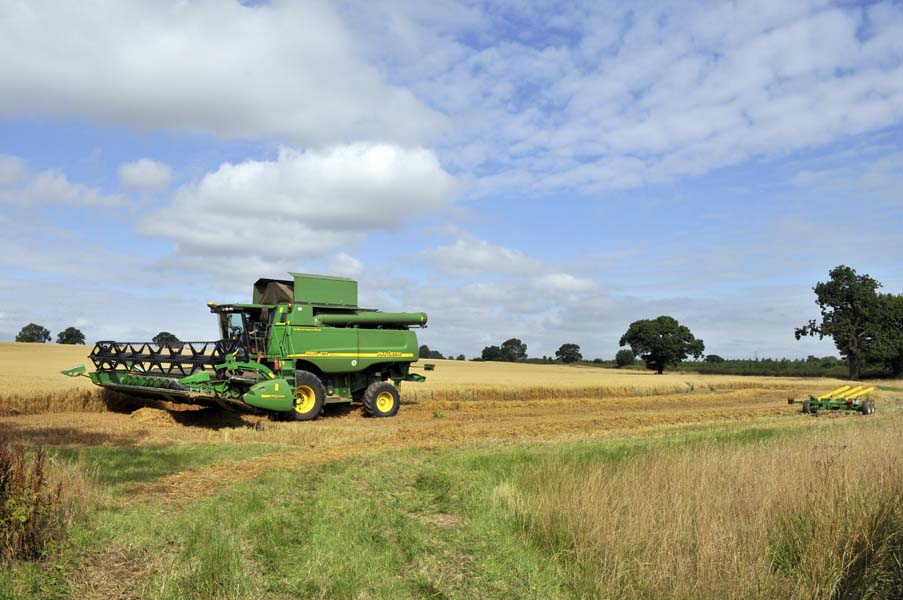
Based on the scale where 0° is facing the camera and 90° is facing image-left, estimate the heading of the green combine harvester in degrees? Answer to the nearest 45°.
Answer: approximately 45°
